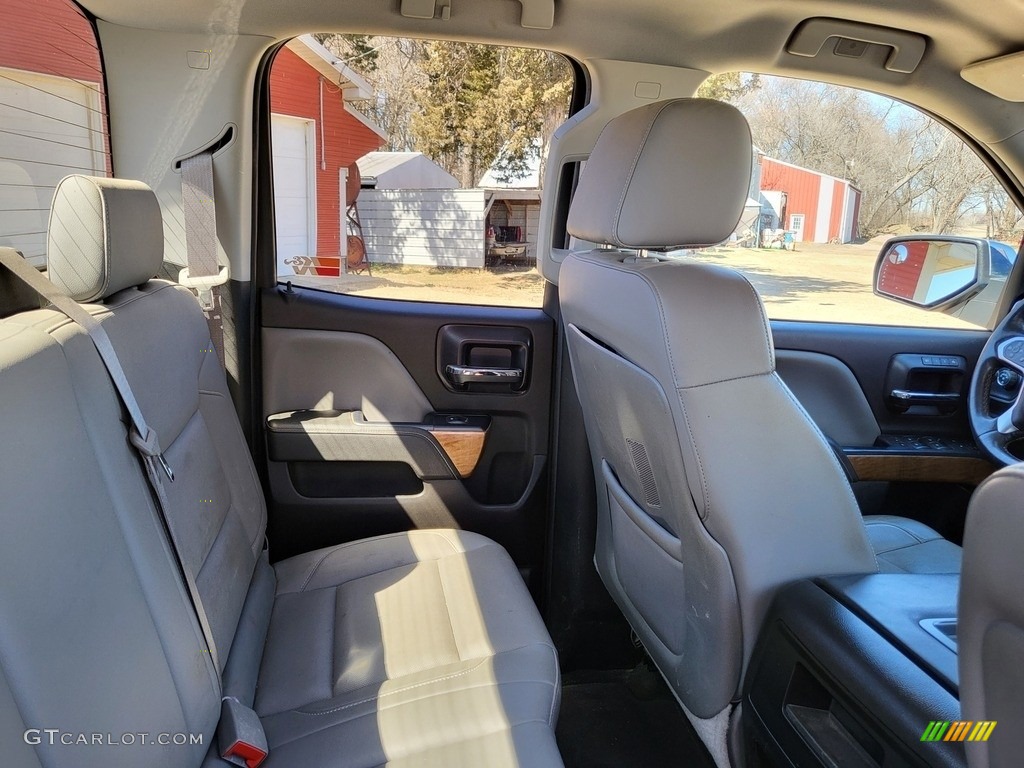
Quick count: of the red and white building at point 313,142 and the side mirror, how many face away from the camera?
0

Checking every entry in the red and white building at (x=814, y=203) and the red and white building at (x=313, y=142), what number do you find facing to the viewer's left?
0

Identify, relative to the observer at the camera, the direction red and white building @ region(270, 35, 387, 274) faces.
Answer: facing the viewer and to the right of the viewer

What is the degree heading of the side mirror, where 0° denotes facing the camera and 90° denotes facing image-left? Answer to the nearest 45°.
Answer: approximately 45°

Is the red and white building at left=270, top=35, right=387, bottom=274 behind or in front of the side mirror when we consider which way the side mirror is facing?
in front

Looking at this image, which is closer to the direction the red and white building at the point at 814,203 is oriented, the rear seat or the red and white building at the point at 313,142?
the rear seat

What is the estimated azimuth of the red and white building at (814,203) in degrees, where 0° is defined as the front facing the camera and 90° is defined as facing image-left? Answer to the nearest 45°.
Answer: approximately 0°

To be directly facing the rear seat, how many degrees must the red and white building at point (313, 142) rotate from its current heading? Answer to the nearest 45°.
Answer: approximately 45° to its right
